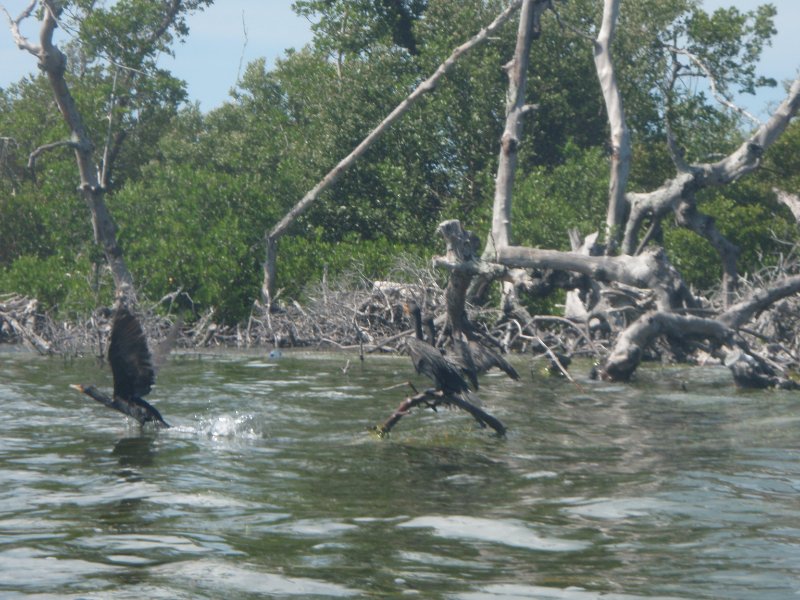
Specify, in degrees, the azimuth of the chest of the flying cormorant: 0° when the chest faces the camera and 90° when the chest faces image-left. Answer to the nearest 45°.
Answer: approximately 90°

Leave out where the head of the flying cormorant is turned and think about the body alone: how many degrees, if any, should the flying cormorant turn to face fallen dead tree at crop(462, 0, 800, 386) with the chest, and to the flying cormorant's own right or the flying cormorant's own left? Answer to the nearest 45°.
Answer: approximately 135° to the flying cormorant's own right

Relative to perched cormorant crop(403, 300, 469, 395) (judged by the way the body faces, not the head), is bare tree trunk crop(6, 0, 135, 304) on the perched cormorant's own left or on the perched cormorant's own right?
on the perched cormorant's own right

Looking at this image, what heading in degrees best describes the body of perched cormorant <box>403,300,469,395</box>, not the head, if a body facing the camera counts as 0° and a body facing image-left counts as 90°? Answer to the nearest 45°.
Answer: approximately 90°

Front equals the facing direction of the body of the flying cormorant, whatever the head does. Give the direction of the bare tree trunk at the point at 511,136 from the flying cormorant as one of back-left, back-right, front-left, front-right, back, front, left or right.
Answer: back-right

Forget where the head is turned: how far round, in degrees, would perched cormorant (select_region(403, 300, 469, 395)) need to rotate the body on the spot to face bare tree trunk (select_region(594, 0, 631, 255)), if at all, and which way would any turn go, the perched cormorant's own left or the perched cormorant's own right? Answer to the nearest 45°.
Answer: approximately 90° to the perched cormorant's own right

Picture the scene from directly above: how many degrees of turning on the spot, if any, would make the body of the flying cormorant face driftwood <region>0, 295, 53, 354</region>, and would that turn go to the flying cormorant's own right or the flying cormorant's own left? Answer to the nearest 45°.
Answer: approximately 90° to the flying cormorant's own right

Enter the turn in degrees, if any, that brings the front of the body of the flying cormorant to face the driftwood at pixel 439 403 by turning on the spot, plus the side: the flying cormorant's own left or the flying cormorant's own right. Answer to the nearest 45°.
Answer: approximately 135° to the flying cormorant's own left

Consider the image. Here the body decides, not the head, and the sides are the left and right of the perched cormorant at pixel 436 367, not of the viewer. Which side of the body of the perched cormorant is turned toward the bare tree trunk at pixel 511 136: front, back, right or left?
right

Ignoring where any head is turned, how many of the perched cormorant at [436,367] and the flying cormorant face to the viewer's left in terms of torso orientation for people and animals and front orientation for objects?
2
